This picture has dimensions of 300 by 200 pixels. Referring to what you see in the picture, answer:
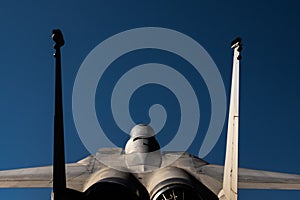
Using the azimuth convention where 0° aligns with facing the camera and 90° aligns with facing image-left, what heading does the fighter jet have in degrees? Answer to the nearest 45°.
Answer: approximately 180°
